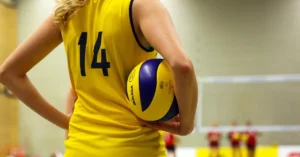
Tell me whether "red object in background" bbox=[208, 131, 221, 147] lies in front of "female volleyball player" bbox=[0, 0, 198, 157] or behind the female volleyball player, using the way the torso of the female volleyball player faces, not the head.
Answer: in front

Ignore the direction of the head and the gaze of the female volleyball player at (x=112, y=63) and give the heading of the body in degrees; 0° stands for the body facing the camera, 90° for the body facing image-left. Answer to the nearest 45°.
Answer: approximately 225°

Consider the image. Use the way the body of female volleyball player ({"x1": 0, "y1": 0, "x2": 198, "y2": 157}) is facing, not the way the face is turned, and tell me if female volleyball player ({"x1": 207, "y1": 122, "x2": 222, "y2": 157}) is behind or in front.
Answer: in front

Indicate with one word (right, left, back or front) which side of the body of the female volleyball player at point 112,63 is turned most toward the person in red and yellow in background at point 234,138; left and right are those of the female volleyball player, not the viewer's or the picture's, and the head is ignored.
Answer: front
